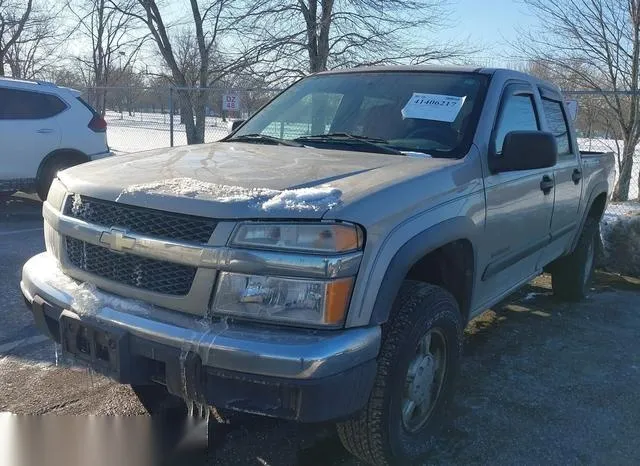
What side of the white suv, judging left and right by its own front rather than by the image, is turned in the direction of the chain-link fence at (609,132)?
back

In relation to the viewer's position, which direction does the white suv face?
facing to the left of the viewer

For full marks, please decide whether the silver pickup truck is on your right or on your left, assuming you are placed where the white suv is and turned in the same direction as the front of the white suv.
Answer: on your left

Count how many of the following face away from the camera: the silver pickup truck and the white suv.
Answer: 0

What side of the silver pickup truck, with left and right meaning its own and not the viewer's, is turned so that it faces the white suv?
right

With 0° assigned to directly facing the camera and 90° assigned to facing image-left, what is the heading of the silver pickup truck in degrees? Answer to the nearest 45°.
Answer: approximately 45°

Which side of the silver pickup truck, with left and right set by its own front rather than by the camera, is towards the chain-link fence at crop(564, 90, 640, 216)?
back
